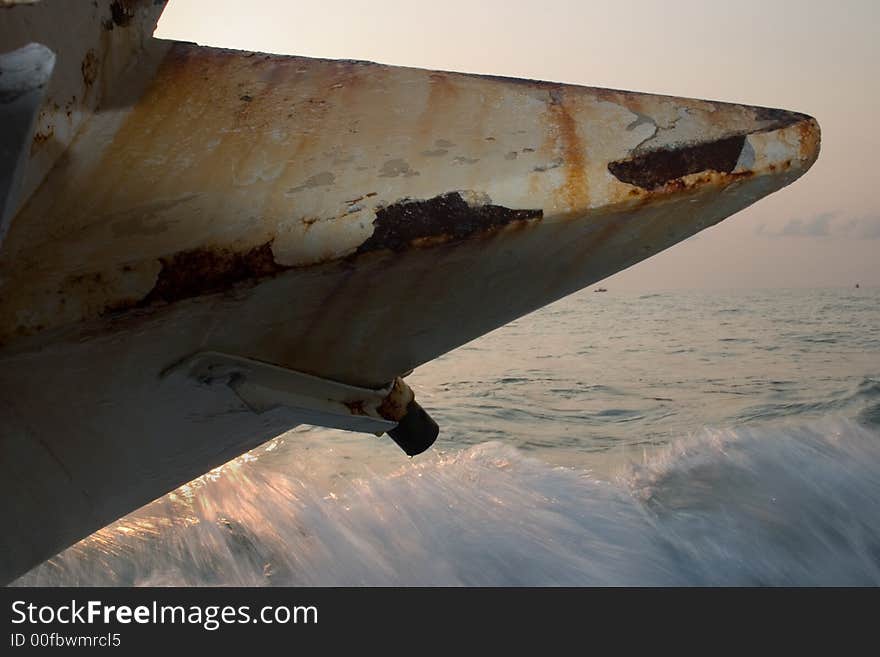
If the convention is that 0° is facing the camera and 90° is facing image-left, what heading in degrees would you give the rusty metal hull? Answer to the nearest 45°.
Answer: approximately 270°
